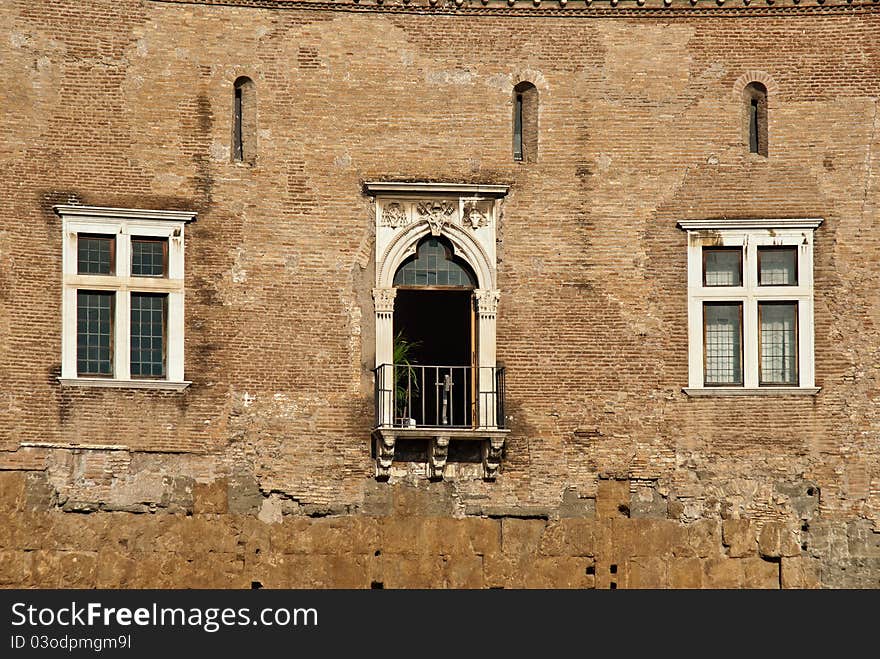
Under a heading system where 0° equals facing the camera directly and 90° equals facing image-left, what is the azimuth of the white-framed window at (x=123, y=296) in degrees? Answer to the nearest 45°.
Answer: approximately 0°

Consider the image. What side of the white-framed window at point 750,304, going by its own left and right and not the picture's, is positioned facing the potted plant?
right

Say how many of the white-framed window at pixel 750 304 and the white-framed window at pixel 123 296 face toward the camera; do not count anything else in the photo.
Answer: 2

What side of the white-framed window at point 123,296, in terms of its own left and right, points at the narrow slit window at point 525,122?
left

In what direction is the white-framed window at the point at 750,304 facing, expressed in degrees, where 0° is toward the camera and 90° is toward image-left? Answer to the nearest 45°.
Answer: approximately 0°

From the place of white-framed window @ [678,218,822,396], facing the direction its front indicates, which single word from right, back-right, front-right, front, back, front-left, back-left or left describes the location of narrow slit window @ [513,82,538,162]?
right
